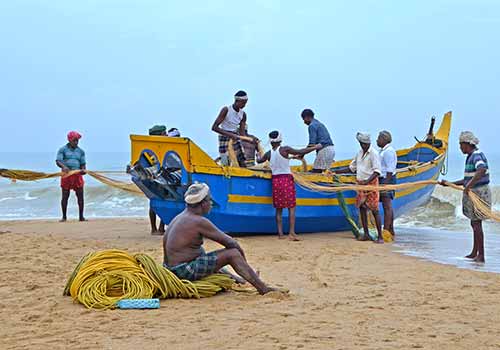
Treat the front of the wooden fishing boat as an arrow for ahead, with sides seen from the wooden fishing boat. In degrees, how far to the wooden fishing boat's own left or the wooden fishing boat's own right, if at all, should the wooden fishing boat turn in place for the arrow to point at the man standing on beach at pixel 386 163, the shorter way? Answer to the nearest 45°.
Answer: approximately 45° to the wooden fishing boat's own right

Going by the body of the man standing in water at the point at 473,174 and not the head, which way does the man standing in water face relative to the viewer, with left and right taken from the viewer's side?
facing to the left of the viewer

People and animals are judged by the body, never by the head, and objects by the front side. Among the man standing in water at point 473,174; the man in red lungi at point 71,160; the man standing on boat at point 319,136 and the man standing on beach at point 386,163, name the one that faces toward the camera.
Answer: the man in red lungi

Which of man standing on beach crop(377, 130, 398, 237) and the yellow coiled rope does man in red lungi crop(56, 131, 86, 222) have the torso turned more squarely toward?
the yellow coiled rope

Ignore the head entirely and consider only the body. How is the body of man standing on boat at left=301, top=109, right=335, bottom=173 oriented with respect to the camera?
to the viewer's left

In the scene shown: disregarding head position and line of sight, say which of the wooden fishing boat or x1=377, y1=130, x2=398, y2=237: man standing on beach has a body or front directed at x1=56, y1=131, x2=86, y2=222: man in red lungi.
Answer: the man standing on beach

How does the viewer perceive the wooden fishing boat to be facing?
facing away from the viewer and to the right of the viewer

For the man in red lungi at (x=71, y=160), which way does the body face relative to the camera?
toward the camera

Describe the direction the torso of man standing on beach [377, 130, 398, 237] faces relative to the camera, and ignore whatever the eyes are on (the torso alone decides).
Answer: to the viewer's left

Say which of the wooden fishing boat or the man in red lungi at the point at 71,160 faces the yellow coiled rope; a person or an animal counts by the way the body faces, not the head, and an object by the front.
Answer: the man in red lungi

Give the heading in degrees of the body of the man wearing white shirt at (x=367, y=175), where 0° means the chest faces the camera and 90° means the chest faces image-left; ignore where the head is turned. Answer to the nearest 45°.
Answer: approximately 45°

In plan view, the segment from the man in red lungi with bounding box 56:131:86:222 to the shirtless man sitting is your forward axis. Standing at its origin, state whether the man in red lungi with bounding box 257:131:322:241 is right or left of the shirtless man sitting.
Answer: left

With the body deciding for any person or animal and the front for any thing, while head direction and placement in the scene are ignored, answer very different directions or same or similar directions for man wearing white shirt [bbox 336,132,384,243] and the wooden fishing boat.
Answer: very different directions

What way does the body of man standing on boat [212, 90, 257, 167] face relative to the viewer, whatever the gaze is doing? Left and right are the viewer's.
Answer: facing the viewer and to the right of the viewer
